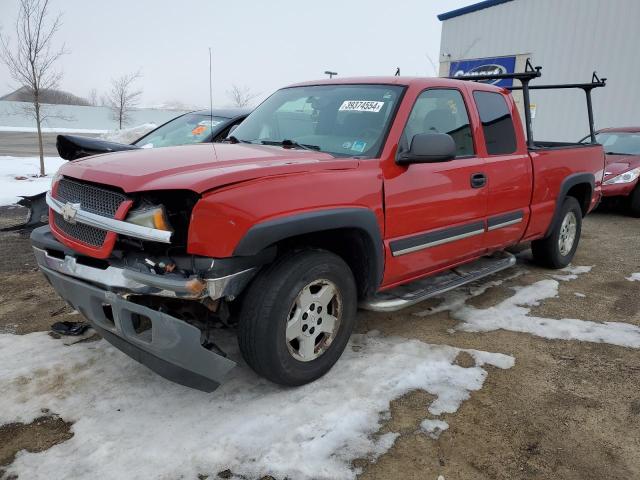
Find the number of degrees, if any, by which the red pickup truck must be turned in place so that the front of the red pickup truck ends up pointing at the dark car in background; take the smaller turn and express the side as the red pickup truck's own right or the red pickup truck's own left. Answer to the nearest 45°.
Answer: approximately 135° to the red pickup truck's own right

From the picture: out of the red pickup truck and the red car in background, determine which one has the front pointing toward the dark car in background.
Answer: the red car in background

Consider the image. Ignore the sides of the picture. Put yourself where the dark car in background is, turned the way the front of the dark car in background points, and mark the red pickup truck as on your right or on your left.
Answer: on your left

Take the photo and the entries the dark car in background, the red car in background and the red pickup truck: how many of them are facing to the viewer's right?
0

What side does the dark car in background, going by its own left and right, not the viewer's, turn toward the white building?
back

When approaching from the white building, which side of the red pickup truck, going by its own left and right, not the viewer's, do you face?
back

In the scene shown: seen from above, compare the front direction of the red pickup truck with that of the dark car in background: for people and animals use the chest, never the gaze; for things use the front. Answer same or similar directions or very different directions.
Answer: same or similar directions

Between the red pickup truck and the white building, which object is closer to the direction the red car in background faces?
the red pickup truck

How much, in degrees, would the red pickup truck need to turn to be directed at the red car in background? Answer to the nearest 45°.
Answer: approximately 180°

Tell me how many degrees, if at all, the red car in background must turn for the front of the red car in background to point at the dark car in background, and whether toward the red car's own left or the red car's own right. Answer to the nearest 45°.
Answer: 0° — it already faces it

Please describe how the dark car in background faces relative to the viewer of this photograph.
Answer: facing the viewer and to the left of the viewer

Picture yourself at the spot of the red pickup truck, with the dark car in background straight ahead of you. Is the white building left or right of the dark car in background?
right
